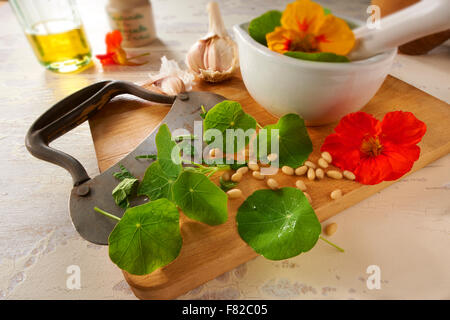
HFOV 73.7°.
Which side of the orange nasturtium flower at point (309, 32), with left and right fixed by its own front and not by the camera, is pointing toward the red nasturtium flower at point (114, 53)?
right

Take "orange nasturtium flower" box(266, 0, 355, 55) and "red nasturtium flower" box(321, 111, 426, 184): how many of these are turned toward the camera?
2

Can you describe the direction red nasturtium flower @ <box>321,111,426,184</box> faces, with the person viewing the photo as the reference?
facing the viewer

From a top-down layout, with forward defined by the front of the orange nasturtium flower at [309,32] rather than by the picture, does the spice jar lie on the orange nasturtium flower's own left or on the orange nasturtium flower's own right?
on the orange nasturtium flower's own right

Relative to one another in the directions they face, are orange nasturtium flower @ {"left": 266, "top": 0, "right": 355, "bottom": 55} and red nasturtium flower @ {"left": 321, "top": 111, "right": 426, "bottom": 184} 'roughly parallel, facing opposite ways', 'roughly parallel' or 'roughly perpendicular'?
roughly parallel

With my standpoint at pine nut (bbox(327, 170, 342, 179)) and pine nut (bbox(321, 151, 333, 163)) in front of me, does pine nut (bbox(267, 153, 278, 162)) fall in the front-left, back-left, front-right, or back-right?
front-left
